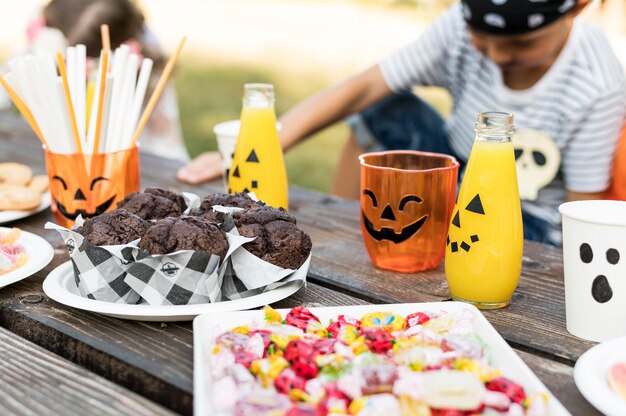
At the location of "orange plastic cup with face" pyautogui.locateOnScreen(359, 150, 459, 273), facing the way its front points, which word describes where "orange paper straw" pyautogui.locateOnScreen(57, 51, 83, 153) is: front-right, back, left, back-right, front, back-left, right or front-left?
front-right

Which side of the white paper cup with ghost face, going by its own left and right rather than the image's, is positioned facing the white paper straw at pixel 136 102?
right

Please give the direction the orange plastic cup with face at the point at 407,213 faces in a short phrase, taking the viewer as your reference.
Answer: facing the viewer and to the left of the viewer

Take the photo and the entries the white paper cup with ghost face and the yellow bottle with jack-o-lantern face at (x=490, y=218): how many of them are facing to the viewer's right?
0

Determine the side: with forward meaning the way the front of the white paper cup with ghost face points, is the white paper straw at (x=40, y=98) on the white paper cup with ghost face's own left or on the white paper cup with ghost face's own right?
on the white paper cup with ghost face's own right

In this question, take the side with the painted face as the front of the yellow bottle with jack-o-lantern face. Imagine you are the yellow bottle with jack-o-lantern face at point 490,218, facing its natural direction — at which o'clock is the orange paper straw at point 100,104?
The orange paper straw is roughly at 2 o'clock from the yellow bottle with jack-o-lantern face.

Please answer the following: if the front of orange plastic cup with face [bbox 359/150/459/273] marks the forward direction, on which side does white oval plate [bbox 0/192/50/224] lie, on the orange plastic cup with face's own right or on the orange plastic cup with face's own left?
on the orange plastic cup with face's own right

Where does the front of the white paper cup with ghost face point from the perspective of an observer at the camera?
facing the viewer

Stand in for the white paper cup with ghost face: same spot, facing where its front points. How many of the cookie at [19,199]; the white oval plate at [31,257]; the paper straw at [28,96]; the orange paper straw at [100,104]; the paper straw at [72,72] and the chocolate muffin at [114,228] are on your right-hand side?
6

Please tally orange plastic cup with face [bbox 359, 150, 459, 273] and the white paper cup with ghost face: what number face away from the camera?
0

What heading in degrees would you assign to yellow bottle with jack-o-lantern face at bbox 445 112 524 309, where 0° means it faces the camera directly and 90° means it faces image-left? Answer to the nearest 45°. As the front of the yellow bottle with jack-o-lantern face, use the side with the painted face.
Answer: approximately 45°

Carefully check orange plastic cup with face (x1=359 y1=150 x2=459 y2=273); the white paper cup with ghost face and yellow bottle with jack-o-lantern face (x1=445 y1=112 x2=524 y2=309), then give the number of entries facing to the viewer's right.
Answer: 0
